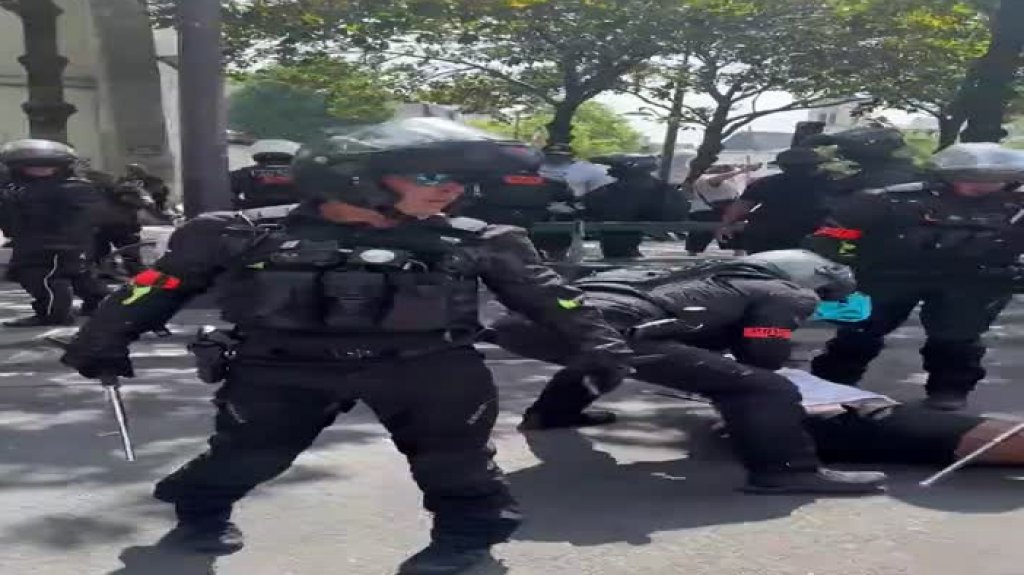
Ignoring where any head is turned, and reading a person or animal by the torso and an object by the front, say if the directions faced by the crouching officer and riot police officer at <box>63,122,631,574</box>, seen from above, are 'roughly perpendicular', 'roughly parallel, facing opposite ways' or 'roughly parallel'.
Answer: roughly perpendicular

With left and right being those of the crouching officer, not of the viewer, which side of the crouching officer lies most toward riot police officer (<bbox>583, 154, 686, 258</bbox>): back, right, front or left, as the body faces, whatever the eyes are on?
left

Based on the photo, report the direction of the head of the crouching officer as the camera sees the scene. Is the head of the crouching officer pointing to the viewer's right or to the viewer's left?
to the viewer's right

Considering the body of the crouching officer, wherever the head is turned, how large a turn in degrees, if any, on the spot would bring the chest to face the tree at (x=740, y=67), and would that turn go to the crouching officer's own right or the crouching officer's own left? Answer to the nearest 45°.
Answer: approximately 90° to the crouching officer's own left

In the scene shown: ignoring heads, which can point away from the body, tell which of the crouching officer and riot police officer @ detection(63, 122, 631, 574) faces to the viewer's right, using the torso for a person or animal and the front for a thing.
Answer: the crouching officer

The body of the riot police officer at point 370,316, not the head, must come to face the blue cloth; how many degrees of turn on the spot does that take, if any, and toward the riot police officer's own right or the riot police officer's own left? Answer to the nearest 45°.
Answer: approximately 135° to the riot police officer's own left

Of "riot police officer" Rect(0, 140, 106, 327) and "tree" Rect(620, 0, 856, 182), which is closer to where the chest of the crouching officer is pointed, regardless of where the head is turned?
the tree

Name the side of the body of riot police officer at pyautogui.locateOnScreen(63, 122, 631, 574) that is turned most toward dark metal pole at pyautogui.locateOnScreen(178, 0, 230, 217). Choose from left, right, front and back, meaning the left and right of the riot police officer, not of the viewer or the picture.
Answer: back

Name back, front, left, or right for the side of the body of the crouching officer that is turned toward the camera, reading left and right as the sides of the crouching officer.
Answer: right

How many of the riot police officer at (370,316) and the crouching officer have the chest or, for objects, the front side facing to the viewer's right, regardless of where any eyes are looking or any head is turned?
1

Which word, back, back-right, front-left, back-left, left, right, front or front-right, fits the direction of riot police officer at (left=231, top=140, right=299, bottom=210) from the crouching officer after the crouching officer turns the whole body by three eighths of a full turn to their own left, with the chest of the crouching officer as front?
front

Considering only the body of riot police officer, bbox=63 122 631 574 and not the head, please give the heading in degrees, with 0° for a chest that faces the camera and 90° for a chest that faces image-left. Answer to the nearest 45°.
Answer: approximately 0°
